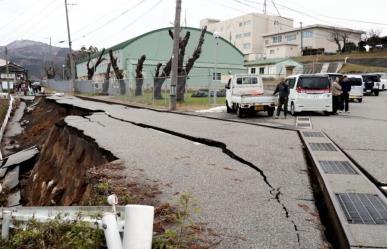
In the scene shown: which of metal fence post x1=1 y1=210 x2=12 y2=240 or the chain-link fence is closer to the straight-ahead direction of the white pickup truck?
the chain-link fence

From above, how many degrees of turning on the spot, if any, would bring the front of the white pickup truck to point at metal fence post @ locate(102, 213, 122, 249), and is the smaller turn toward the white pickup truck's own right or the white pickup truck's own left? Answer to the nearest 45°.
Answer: approximately 135° to the white pickup truck's own left

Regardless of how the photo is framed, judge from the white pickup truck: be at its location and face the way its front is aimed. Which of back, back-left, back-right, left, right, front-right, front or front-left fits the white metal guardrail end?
back-left
